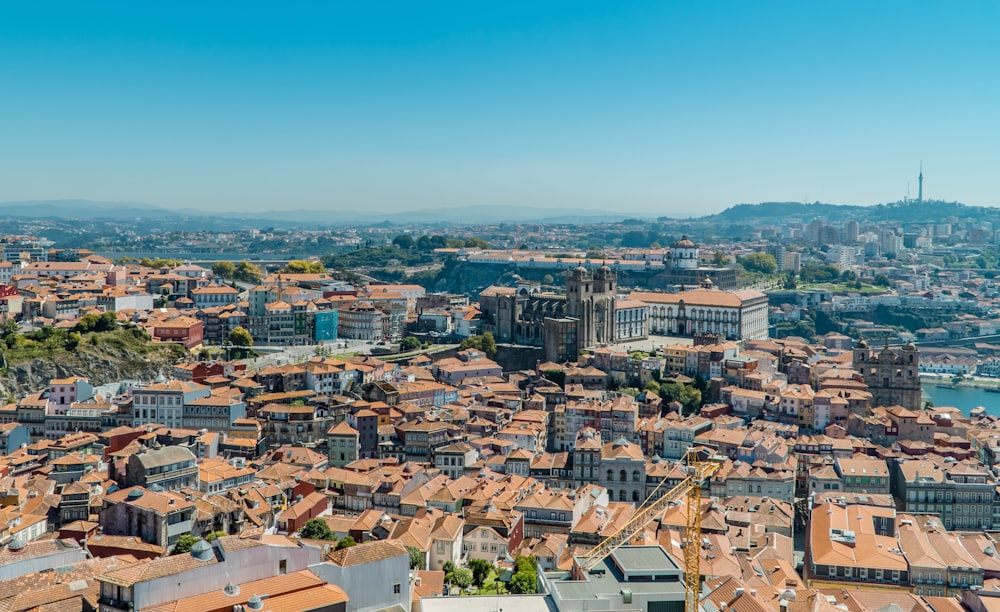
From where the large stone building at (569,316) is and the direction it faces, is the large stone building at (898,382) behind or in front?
in front

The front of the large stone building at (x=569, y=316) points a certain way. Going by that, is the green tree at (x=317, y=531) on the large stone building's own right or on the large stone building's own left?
on the large stone building's own right

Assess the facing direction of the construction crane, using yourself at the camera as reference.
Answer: facing the viewer and to the left of the viewer

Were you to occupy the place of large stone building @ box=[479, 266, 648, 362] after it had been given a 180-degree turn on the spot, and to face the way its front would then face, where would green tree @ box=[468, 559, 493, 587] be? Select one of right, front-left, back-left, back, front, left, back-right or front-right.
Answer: back-left

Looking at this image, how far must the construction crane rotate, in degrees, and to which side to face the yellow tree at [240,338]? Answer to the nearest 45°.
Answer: approximately 90° to its right

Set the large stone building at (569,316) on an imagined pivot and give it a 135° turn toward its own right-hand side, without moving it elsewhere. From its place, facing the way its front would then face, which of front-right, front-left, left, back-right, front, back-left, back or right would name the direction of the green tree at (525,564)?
left

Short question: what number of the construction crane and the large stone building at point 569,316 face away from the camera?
0

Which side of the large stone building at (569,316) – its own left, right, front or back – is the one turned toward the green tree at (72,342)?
right

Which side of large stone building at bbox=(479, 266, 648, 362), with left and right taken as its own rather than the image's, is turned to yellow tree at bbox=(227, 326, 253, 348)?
back

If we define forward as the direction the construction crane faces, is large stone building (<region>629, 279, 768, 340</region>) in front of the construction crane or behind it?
behind

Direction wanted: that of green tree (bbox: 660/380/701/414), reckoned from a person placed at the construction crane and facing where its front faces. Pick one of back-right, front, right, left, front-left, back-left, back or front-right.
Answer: back-right

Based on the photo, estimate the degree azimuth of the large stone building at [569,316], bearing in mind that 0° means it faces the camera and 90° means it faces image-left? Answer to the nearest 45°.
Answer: approximately 315°

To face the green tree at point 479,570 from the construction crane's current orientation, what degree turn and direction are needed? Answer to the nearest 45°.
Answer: approximately 90° to its right

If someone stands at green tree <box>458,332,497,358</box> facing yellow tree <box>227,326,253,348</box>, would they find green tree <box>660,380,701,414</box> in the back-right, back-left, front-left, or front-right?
back-left
